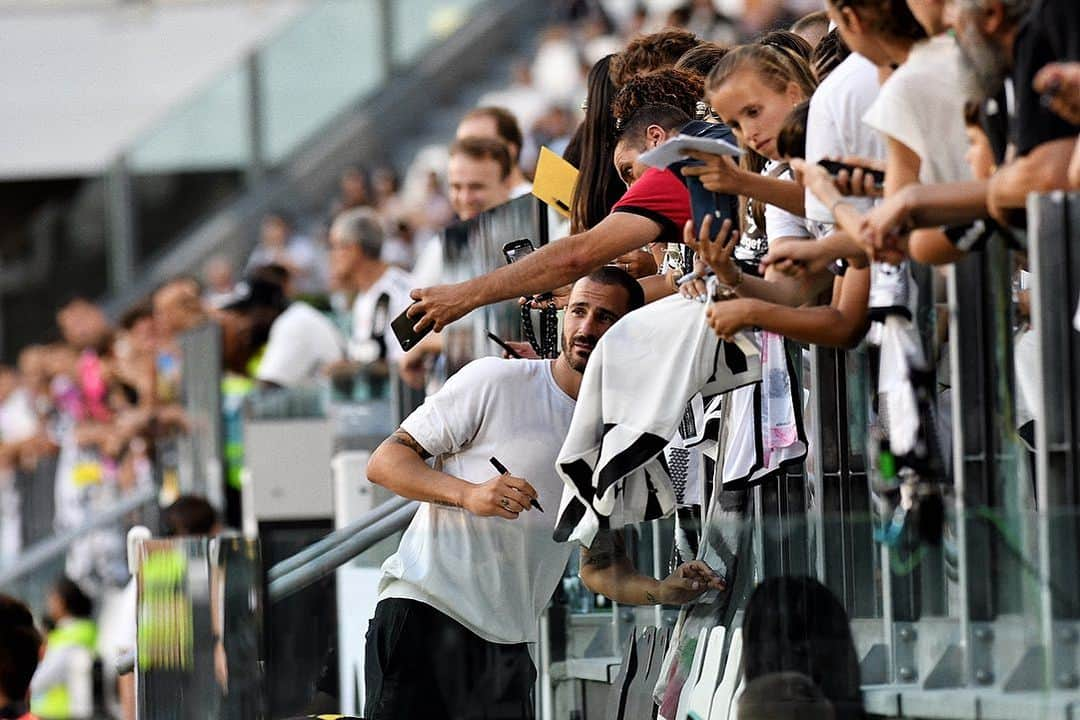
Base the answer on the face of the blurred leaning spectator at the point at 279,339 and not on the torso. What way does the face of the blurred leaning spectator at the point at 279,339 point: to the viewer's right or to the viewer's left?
to the viewer's left

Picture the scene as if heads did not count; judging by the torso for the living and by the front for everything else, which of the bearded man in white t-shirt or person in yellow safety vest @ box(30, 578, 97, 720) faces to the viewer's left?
the person in yellow safety vest
